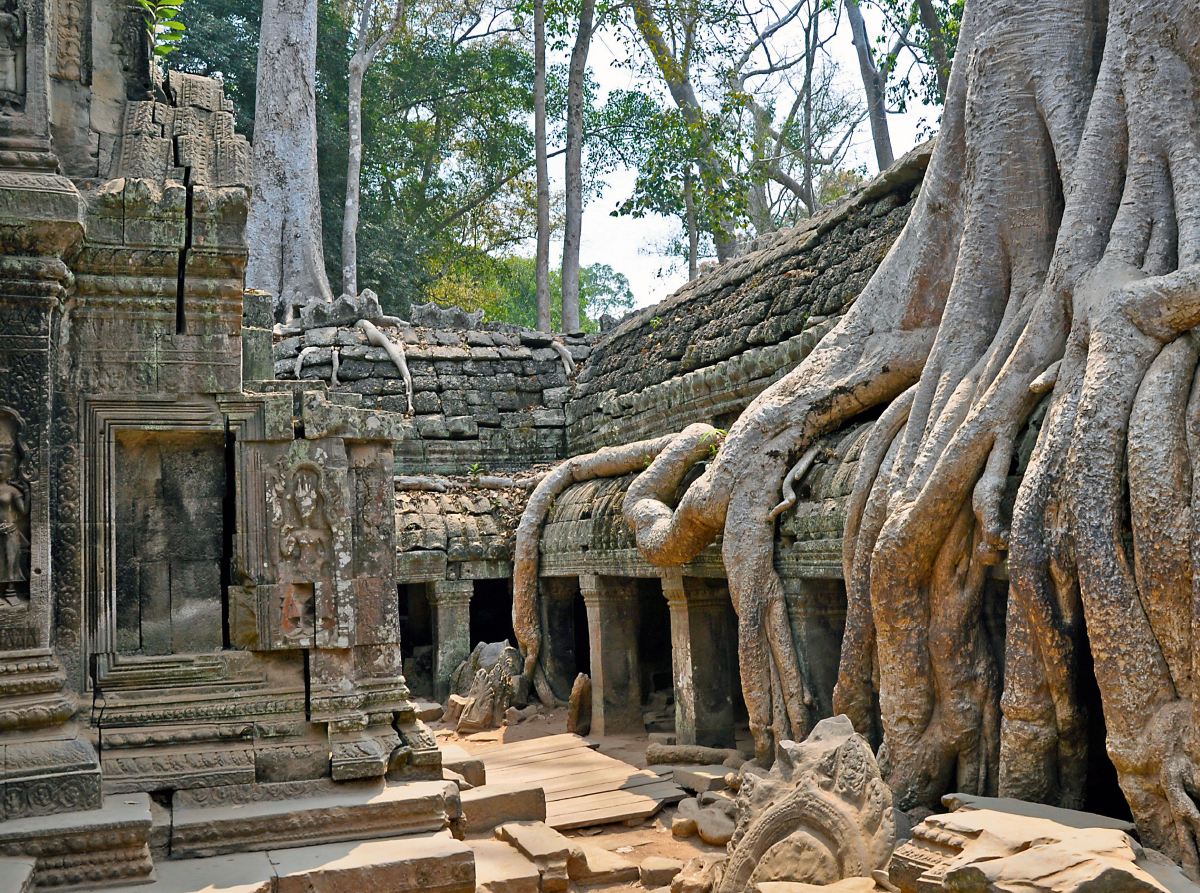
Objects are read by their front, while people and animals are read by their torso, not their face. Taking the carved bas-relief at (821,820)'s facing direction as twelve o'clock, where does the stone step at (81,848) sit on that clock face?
The stone step is roughly at 2 o'clock from the carved bas-relief.

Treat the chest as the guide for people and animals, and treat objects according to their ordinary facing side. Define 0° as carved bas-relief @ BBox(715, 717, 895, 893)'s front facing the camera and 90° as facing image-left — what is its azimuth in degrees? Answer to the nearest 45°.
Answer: approximately 0°

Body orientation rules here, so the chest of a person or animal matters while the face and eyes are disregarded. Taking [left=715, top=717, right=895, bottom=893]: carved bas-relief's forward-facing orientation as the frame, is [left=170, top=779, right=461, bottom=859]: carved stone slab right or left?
on its right

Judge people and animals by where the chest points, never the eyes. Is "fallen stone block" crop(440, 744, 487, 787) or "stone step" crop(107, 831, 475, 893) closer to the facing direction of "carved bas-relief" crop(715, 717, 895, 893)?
the stone step

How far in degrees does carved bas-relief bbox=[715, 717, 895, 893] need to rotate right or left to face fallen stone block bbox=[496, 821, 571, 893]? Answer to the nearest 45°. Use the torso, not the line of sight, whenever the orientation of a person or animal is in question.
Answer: approximately 90° to its right

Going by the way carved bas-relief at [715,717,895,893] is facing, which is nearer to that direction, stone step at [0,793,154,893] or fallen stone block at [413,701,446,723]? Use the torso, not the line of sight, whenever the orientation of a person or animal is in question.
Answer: the stone step

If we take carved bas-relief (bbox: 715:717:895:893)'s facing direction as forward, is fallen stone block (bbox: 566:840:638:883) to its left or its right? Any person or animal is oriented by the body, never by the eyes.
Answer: on its right

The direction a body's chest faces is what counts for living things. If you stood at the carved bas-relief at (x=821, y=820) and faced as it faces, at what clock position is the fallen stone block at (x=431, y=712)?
The fallen stone block is roughly at 5 o'clock from the carved bas-relief.

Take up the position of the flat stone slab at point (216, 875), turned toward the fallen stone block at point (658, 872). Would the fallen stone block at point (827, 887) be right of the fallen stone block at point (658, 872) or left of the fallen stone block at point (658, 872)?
right

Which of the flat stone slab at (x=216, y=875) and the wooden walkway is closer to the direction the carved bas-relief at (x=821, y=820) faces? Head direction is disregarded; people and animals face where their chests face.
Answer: the flat stone slab

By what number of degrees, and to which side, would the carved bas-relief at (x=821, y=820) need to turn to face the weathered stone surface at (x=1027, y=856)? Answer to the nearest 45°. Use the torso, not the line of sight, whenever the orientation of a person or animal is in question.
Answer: approximately 45° to its left

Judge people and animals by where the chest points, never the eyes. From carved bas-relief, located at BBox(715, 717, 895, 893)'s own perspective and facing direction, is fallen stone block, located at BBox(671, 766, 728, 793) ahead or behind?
behind
